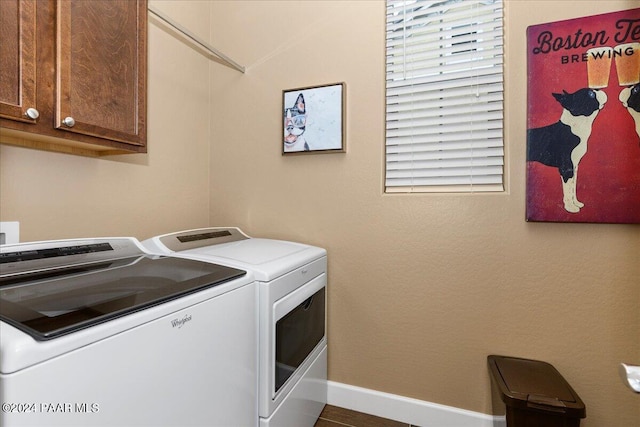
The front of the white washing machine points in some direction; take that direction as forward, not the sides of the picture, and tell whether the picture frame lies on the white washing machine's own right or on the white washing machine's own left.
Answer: on the white washing machine's own left

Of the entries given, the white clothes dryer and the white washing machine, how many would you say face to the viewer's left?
0

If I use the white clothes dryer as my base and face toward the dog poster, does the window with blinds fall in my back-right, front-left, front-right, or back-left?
front-left

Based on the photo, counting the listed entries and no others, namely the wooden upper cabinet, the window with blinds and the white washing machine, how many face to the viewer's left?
0

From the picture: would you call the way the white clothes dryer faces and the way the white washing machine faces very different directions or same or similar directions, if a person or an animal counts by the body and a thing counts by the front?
same or similar directions

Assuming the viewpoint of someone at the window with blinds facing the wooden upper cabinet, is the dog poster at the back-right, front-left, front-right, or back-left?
back-left

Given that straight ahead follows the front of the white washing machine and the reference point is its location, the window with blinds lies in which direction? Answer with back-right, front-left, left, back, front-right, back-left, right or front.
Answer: front-left

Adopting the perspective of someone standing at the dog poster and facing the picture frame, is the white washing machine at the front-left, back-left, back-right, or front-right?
front-left

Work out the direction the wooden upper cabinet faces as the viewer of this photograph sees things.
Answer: facing the viewer and to the right of the viewer

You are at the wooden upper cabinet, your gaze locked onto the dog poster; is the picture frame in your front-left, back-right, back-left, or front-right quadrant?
front-left

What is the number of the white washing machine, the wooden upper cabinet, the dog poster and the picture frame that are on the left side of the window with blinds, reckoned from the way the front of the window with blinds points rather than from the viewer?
1

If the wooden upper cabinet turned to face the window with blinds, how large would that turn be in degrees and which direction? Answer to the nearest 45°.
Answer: approximately 45° to its left

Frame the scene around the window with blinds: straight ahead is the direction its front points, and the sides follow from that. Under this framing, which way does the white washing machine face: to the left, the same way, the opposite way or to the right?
to the left

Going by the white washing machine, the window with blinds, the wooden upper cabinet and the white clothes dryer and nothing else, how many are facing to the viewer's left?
0

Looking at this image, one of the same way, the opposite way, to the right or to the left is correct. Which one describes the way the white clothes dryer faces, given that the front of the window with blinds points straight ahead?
to the left

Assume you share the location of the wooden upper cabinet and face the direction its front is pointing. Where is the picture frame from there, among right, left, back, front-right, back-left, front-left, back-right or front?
front-left

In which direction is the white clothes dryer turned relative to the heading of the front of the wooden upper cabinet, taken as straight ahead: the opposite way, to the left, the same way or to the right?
the same way

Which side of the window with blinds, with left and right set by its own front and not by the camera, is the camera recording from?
front
